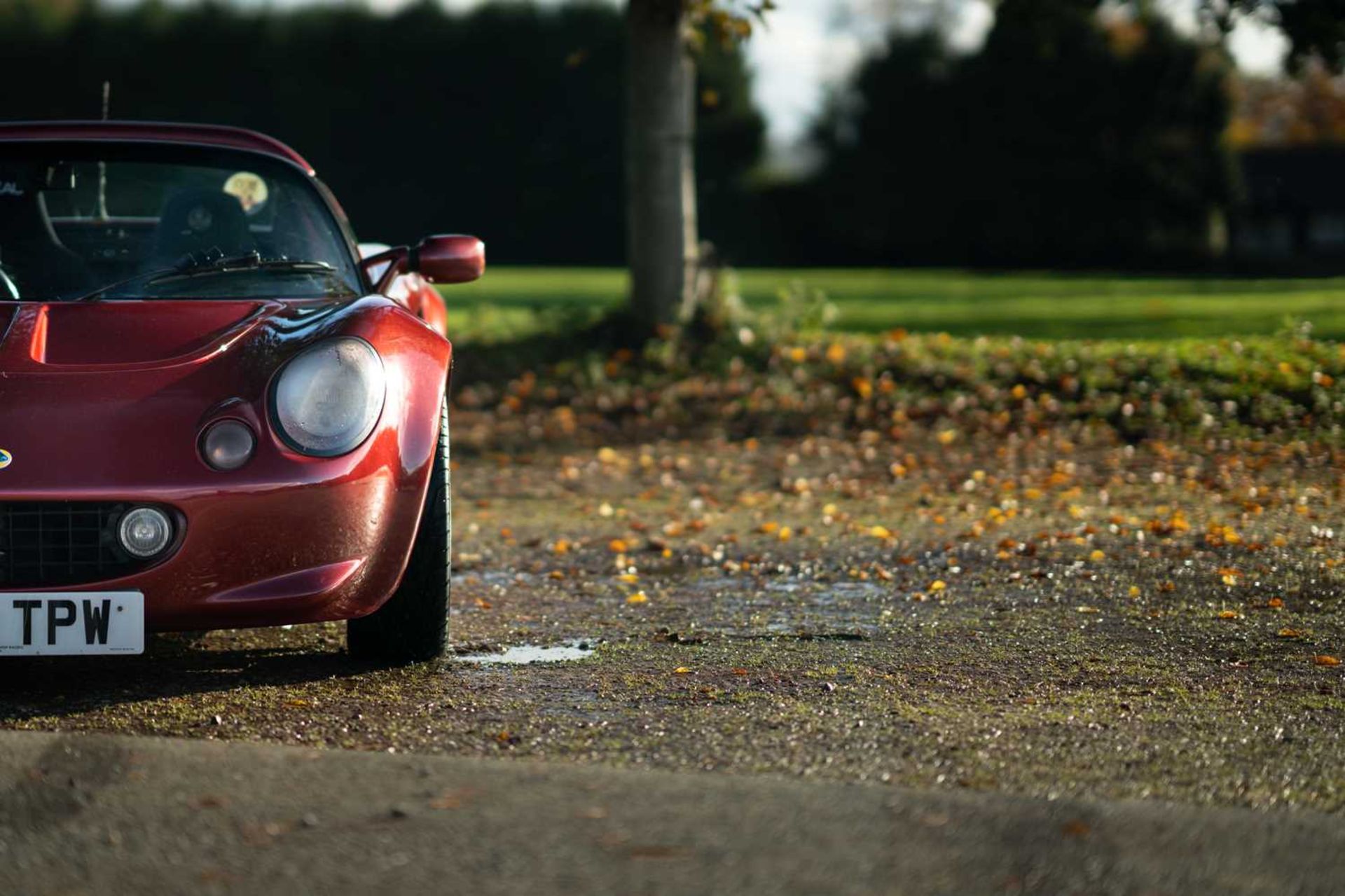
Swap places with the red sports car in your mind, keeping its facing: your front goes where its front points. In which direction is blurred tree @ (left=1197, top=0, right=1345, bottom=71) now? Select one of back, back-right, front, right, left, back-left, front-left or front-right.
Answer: back-left

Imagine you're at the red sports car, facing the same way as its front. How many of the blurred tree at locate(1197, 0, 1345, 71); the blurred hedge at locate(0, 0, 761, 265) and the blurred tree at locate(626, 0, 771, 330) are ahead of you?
0

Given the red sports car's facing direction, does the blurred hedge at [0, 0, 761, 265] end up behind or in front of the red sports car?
behind

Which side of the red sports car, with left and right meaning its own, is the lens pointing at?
front

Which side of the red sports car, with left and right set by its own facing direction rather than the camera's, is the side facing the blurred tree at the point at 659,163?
back
